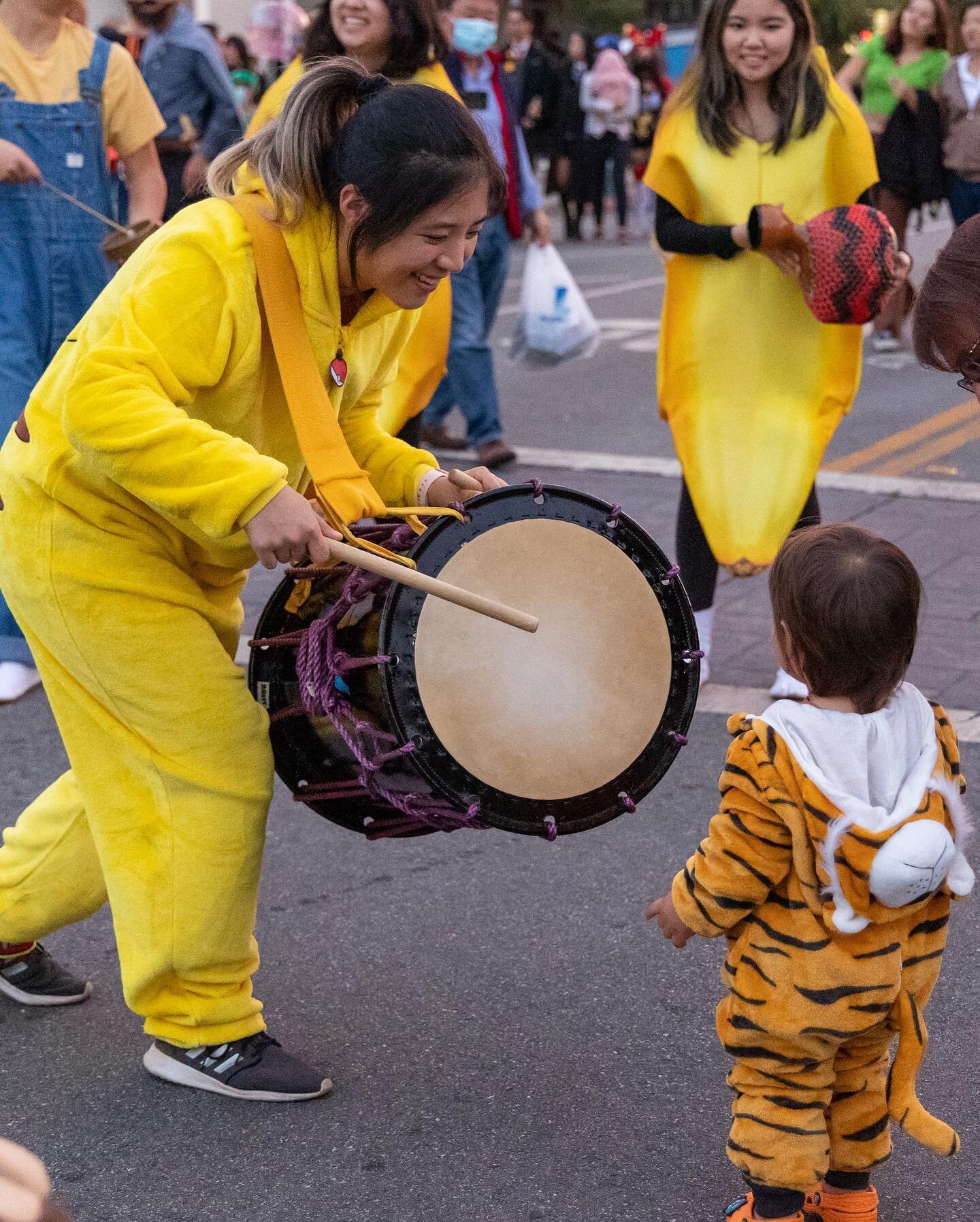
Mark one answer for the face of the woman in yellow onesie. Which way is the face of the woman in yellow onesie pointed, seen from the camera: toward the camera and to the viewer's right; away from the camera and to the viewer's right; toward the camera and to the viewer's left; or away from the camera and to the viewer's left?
toward the camera and to the viewer's right

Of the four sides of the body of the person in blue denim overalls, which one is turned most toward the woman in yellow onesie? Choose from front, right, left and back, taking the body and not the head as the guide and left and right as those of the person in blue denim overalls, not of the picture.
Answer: front

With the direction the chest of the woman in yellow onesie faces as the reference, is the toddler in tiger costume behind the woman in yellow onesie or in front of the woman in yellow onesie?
in front

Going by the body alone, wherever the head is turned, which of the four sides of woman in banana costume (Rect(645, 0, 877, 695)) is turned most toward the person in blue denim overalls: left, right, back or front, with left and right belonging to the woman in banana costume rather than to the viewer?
right

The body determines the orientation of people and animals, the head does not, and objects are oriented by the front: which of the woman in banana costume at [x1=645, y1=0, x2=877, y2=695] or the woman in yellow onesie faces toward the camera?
the woman in banana costume

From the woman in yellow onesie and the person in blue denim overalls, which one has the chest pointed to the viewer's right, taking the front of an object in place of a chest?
the woman in yellow onesie

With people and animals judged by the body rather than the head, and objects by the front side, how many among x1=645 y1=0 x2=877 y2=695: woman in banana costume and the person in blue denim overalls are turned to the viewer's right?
0

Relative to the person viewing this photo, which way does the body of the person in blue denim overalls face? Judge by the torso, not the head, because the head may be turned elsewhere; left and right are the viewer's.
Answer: facing the viewer

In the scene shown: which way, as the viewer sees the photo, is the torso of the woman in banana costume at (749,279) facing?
toward the camera

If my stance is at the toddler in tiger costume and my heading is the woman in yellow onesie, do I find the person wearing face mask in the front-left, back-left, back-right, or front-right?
front-right

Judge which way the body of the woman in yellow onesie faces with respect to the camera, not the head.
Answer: to the viewer's right

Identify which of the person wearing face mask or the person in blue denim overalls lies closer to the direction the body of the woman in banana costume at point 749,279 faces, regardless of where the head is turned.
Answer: the person in blue denim overalls

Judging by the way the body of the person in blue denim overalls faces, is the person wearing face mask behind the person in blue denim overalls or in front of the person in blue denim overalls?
behind

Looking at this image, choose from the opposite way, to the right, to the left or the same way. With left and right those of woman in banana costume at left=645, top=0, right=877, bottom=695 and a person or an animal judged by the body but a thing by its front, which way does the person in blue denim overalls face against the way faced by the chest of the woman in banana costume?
the same way

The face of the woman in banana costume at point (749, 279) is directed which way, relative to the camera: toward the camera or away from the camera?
toward the camera

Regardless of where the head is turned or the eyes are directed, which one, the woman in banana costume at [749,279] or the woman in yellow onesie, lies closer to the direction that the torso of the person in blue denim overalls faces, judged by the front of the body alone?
the woman in yellow onesie

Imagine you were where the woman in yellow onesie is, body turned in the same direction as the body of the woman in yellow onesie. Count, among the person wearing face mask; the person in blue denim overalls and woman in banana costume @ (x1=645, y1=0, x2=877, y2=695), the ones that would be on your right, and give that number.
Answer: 0

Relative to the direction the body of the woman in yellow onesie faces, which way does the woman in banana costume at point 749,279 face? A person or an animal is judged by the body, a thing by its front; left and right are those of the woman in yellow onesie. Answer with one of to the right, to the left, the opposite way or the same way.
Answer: to the right

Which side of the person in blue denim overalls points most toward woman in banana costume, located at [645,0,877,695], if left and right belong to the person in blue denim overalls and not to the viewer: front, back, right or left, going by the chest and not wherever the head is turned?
left

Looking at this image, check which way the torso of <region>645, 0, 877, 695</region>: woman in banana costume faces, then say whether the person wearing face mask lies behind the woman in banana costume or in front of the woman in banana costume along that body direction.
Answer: behind
